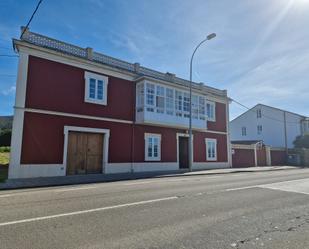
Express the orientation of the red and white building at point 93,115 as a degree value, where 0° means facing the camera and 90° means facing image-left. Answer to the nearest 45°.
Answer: approximately 315°

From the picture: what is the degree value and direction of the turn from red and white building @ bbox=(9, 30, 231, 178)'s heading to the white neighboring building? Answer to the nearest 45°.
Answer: approximately 90° to its left
